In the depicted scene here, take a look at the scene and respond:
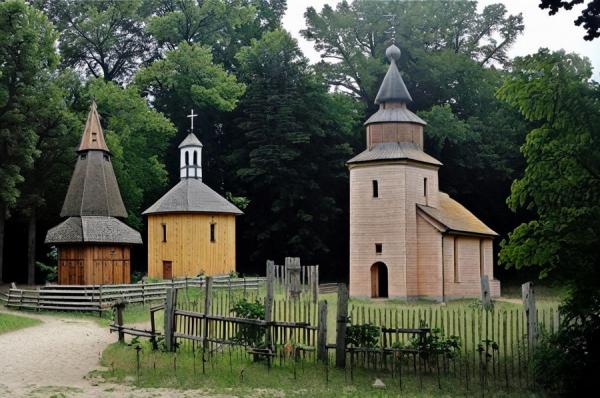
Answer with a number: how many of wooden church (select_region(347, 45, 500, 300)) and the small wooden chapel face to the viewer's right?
0

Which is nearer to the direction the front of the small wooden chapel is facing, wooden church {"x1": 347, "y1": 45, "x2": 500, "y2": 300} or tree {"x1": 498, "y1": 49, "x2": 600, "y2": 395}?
the tree

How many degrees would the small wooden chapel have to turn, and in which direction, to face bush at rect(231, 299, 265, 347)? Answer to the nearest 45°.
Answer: approximately 45° to its left

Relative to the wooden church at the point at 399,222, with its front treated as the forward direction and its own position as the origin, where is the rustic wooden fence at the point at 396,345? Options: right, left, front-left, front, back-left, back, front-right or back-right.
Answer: front-left

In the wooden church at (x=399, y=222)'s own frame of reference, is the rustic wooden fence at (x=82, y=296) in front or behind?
in front

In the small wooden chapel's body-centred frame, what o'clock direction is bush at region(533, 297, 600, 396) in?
The bush is roughly at 10 o'clock from the small wooden chapel.

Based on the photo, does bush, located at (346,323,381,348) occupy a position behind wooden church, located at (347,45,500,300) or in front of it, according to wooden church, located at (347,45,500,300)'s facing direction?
in front

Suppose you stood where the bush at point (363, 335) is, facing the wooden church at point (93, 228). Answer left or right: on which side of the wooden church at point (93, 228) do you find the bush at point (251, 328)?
left
